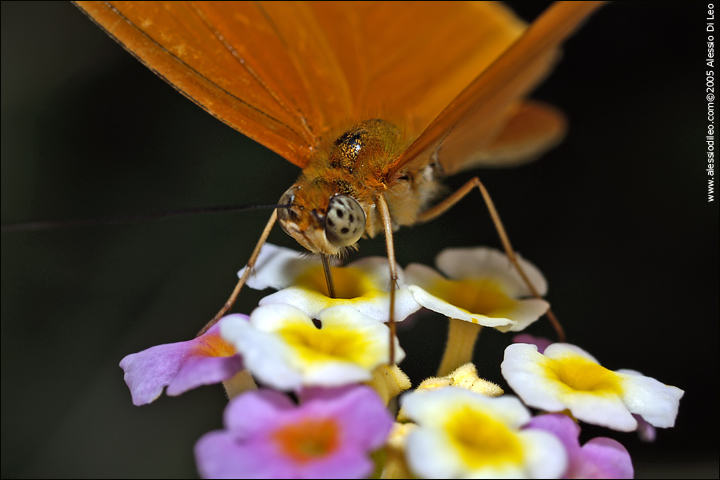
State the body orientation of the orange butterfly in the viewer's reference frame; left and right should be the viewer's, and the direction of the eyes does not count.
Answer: facing the viewer and to the left of the viewer

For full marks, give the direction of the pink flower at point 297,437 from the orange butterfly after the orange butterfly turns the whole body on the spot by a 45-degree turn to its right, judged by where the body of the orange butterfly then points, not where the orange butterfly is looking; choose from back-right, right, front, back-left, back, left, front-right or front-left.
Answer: left

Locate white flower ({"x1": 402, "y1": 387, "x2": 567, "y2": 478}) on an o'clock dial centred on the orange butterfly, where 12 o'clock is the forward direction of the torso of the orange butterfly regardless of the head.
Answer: The white flower is roughly at 10 o'clock from the orange butterfly.

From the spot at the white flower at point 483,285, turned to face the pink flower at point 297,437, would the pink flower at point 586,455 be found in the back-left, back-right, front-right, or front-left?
front-left
